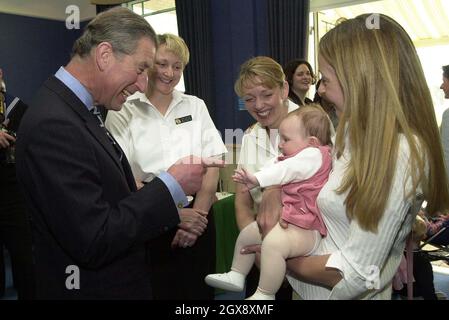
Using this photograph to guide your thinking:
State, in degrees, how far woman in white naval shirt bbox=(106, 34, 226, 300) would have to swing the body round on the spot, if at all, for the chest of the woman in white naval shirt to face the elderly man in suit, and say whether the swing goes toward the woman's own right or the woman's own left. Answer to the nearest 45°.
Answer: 0° — they already face them

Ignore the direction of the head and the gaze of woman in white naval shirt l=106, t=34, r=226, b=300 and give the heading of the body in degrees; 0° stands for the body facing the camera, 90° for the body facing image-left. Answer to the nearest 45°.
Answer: approximately 0°

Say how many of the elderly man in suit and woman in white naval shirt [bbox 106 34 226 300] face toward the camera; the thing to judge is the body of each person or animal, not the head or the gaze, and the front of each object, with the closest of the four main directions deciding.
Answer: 1

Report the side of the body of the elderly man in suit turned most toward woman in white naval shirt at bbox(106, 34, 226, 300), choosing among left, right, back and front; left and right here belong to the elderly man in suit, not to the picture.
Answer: left

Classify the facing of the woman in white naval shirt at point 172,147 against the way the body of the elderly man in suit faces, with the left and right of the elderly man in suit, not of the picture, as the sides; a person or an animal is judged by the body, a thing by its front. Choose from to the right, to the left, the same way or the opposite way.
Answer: to the right

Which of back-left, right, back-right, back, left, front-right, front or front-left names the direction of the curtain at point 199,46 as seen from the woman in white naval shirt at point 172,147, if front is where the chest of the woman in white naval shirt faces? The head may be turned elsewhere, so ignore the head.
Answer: back

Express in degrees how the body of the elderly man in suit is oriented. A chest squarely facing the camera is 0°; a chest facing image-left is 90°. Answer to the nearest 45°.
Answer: approximately 270°
